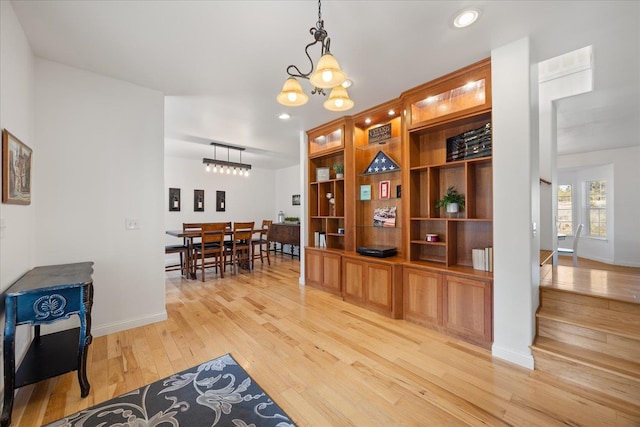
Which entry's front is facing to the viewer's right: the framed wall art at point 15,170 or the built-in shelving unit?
the framed wall art

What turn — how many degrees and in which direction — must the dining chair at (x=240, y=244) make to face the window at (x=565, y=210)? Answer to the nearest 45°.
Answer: approximately 135° to its right

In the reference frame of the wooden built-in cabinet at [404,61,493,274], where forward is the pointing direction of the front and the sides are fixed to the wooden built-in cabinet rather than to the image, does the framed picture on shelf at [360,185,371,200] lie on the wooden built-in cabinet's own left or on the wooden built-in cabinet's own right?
on the wooden built-in cabinet's own right

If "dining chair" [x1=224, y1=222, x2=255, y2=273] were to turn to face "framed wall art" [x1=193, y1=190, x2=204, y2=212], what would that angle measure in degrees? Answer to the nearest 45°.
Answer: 0° — it already faces it

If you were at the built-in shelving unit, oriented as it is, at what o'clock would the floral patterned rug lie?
The floral patterned rug is roughly at 12 o'clock from the built-in shelving unit.

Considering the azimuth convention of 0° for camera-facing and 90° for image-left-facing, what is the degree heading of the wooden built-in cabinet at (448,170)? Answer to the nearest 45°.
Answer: approximately 45°

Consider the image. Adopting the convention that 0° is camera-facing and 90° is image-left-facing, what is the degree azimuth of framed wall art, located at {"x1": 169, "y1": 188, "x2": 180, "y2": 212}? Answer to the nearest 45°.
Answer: approximately 0°

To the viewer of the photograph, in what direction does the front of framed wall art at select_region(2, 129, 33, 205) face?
facing to the right of the viewer

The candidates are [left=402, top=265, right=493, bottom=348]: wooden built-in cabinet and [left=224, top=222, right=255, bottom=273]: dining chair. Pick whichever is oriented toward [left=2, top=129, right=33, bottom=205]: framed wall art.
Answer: the wooden built-in cabinet

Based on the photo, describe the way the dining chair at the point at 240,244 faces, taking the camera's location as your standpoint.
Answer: facing away from the viewer and to the left of the viewer

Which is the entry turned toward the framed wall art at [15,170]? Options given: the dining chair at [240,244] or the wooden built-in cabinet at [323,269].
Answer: the wooden built-in cabinet
